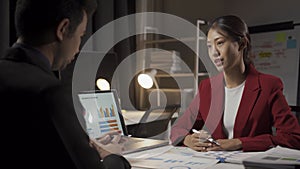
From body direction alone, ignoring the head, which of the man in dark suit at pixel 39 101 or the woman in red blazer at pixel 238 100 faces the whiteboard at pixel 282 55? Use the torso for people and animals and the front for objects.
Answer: the man in dark suit

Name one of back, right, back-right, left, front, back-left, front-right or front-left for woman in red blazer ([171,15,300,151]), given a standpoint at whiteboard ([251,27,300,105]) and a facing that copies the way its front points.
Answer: front-left

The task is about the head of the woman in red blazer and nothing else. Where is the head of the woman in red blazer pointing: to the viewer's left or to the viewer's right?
to the viewer's left

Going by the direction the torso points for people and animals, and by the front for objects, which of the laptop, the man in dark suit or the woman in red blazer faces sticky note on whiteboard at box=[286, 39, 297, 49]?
the man in dark suit

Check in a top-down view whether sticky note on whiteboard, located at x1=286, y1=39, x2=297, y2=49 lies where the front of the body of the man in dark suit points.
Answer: yes

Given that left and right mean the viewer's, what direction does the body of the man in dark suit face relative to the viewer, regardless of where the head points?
facing away from the viewer and to the right of the viewer

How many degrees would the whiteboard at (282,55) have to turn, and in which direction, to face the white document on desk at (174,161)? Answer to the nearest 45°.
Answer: approximately 45° to its left

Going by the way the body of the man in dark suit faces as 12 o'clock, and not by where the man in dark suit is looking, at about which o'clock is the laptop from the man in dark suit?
The laptop is roughly at 11 o'clock from the man in dark suit.
